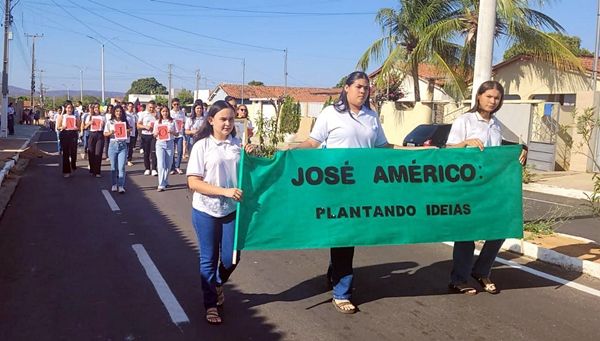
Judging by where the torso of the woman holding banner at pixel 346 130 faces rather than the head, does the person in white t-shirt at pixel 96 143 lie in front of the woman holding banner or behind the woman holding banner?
behind

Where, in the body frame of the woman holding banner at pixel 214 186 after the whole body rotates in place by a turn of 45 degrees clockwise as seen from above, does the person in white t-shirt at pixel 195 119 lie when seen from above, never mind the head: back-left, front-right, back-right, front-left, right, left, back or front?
back

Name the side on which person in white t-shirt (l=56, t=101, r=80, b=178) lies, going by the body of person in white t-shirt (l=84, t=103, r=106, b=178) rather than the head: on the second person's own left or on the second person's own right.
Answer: on the second person's own right

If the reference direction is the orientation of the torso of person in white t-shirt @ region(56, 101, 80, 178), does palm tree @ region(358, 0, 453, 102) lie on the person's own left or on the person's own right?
on the person's own left

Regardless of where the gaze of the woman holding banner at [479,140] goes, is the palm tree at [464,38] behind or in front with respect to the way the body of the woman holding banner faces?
behind

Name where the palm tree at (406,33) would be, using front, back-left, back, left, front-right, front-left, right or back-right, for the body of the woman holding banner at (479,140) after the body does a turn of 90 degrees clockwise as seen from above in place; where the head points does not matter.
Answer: back-right
